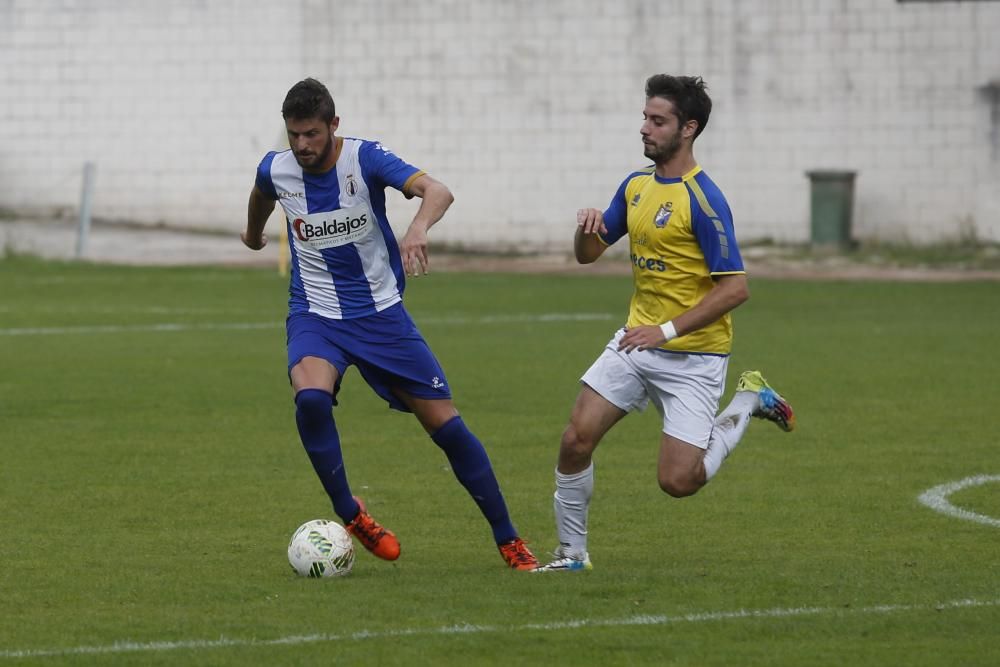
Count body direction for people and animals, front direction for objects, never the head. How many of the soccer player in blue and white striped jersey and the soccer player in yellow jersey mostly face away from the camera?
0

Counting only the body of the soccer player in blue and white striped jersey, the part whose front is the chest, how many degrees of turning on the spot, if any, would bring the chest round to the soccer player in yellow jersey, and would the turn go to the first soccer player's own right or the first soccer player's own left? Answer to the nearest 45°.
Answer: approximately 90° to the first soccer player's own left

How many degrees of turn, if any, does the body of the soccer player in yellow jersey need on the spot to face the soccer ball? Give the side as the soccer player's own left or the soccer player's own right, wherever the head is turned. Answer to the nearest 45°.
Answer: approximately 45° to the soccer player's own right

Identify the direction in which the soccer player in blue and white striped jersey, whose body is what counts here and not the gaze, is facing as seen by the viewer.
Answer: toward the camera

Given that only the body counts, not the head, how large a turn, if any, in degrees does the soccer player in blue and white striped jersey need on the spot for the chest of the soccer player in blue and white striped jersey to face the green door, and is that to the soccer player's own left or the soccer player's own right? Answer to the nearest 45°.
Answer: approximately 180°

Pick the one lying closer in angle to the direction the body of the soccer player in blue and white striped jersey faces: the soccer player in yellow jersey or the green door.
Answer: the soccer player in yellow jersey

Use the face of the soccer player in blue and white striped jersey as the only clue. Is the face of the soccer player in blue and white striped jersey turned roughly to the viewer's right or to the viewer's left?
to the viewer's left

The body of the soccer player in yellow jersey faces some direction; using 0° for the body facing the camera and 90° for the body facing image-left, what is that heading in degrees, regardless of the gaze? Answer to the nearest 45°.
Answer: approximately 45°

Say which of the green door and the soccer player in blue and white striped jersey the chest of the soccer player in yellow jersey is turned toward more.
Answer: the soccer player in blue and white striped jersey
